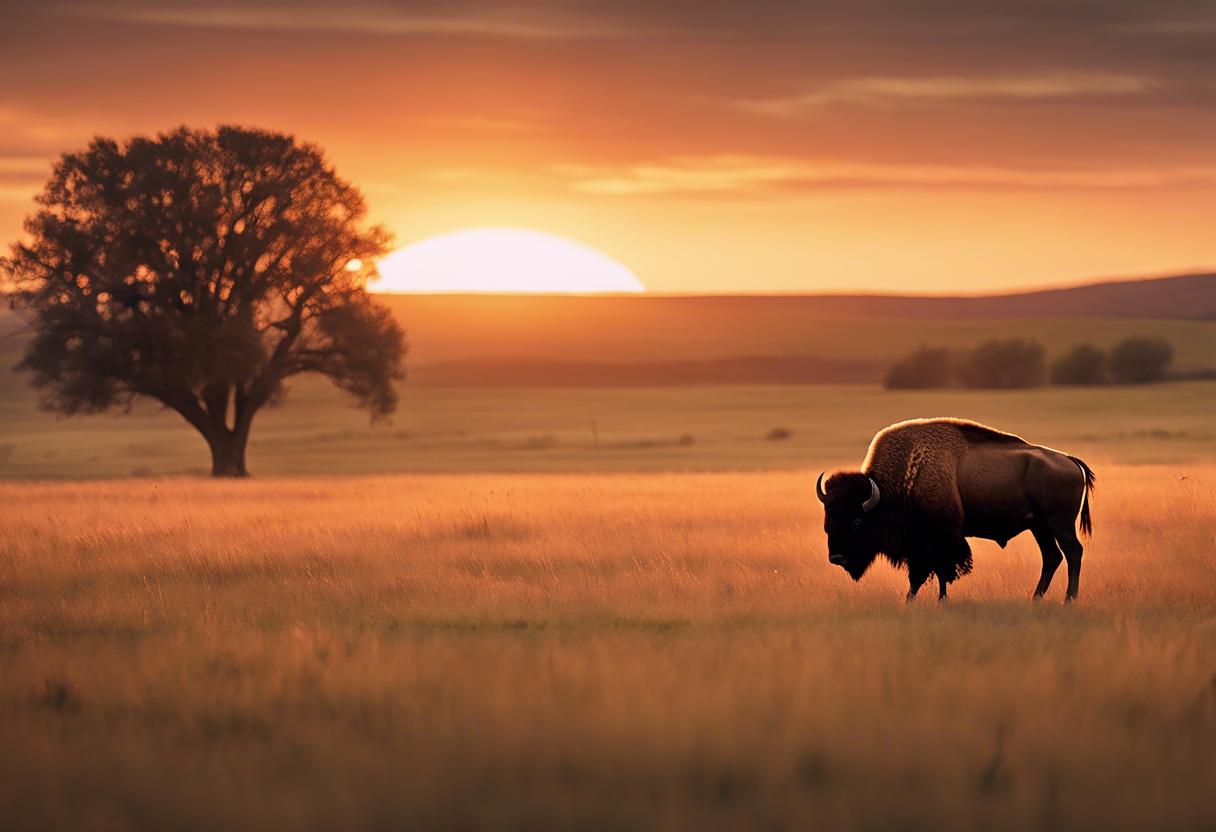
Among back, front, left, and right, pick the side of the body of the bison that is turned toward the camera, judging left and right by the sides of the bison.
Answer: left

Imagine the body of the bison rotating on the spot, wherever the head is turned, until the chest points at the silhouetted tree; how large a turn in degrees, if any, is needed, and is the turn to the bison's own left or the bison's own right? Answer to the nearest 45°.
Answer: approximately 45° to the bison's own right
